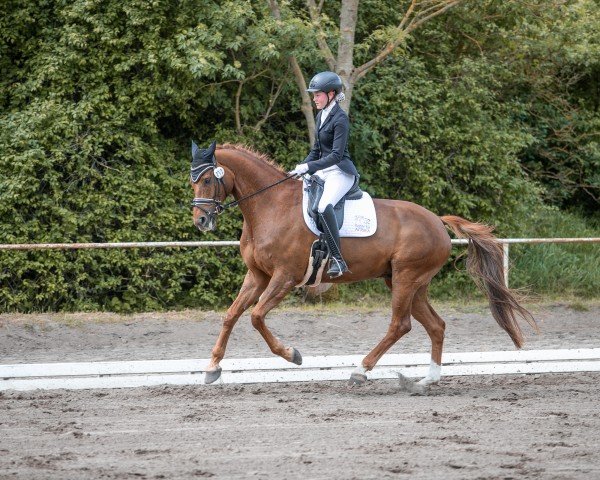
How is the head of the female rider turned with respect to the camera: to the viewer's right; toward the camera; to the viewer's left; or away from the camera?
to the viewer's left

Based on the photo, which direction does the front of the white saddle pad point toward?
to the viewer's left
